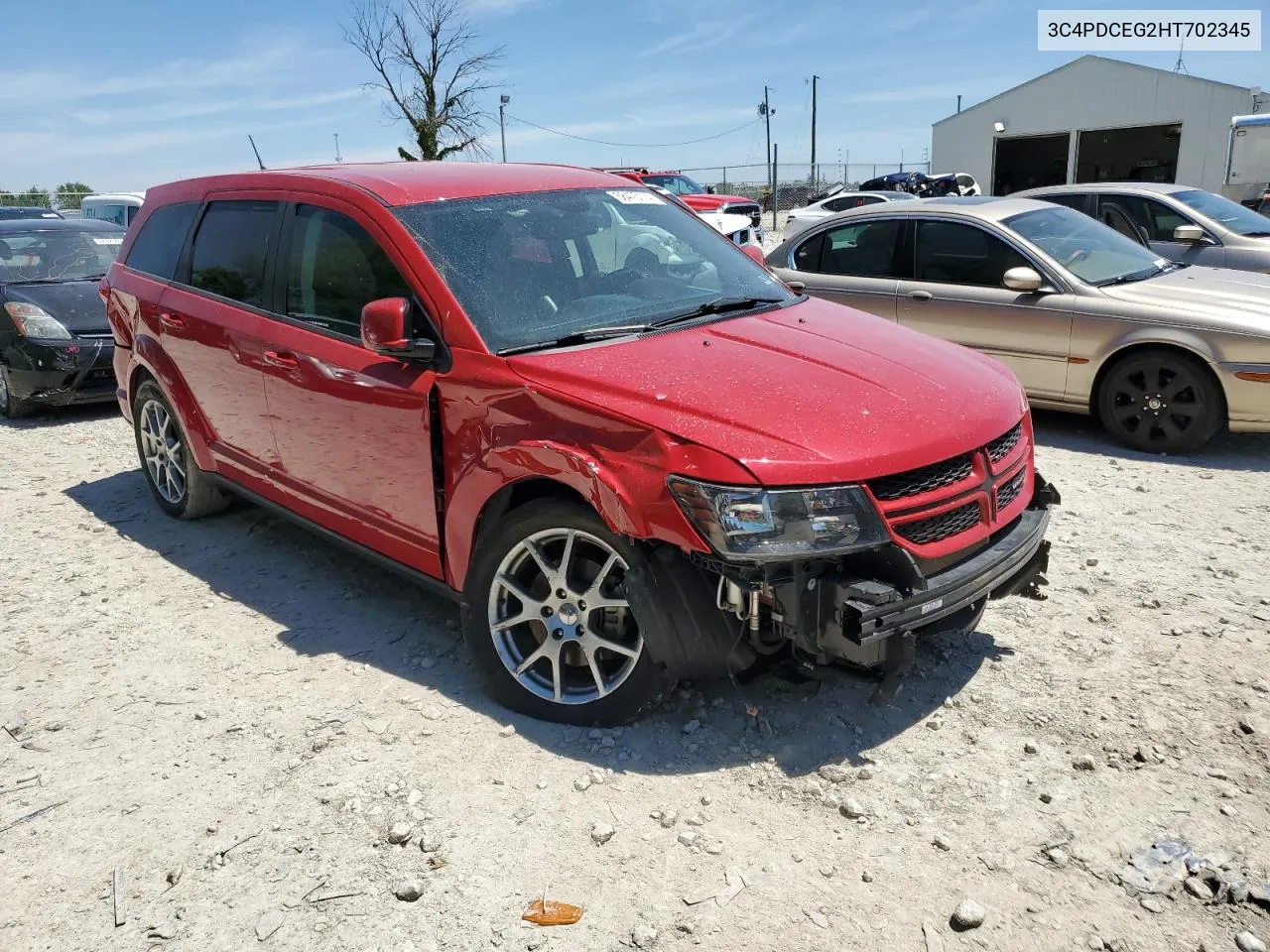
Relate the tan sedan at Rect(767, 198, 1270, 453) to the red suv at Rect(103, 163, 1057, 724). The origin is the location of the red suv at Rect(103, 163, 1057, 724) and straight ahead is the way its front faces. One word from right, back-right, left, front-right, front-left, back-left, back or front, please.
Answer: left

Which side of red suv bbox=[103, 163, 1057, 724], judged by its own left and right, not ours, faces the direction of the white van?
back

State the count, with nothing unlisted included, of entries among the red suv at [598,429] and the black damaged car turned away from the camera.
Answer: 0

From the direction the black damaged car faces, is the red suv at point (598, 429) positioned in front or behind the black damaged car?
in front

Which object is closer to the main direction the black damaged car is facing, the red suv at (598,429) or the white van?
the red suv

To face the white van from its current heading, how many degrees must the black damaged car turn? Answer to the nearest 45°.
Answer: approximately 135° to its left

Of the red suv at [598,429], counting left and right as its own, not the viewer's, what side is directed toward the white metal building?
left
